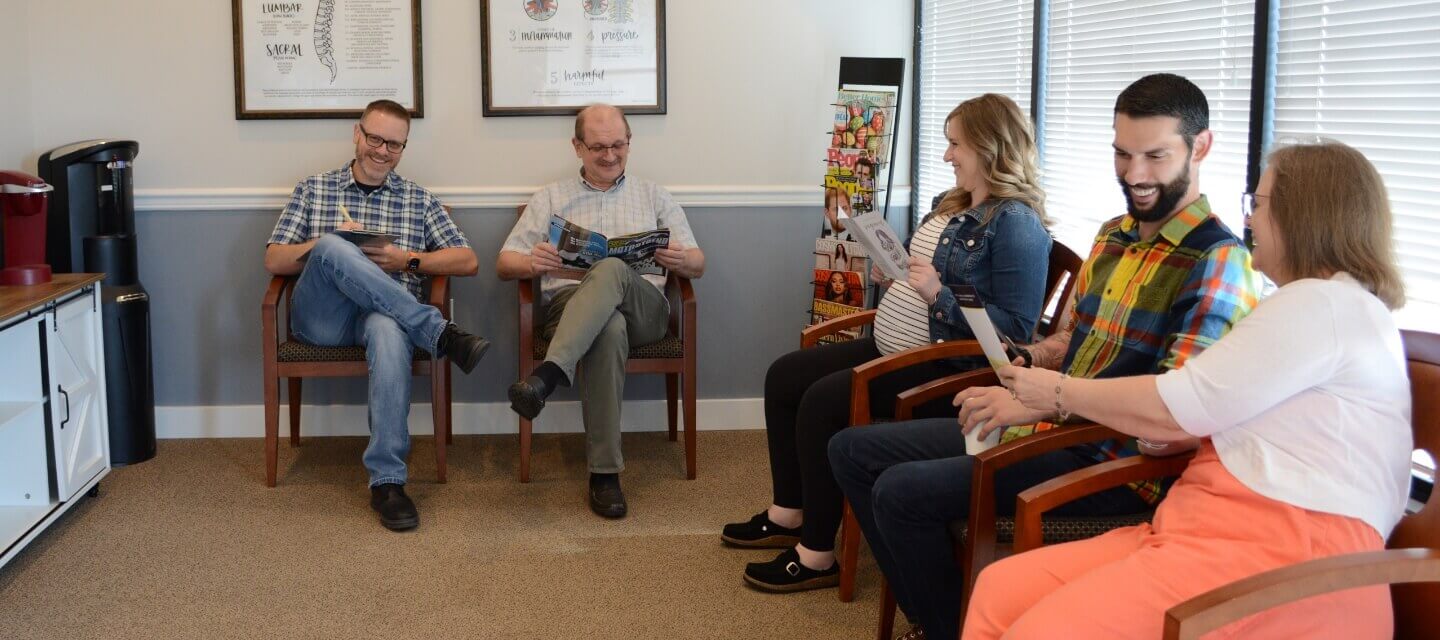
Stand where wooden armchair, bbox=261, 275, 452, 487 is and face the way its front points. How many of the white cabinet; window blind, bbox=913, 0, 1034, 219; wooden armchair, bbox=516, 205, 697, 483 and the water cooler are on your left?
2

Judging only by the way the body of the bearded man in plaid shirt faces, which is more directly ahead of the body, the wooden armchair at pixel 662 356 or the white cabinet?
the white cabinet

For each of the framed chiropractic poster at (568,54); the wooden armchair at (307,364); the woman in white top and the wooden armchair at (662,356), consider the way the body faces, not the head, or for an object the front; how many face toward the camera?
3
